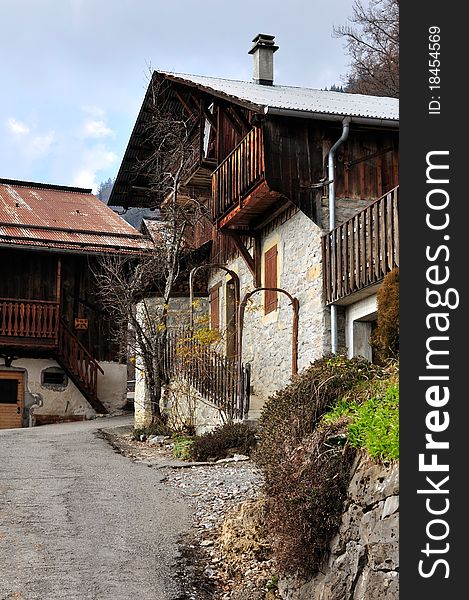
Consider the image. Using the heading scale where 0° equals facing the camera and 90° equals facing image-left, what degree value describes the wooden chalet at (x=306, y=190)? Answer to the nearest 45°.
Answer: approximately 45°

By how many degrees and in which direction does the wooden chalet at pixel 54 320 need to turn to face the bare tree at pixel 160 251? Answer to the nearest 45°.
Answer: approximately 45° to its left

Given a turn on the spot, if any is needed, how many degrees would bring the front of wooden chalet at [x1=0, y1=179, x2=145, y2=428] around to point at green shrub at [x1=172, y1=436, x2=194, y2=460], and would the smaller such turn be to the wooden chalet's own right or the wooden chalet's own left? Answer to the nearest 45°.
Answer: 0° — it already faces it

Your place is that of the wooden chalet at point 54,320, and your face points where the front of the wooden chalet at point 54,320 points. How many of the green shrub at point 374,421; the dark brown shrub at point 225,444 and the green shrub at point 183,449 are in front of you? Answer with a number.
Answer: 3

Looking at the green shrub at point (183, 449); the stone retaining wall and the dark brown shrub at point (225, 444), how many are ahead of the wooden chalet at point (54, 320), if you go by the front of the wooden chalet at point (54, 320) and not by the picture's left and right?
3

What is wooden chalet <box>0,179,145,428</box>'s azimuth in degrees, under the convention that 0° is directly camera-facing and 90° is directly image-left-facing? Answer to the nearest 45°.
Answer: approximately 0°
